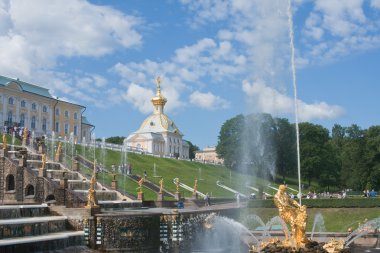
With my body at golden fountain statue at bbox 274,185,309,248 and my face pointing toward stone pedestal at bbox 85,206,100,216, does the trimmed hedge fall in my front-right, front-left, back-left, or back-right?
front-right

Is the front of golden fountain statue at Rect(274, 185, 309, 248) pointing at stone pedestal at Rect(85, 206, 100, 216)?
no

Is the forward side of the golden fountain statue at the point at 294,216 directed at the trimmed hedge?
no

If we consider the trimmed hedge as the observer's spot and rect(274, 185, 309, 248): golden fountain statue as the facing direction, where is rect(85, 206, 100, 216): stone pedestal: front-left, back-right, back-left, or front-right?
front-right

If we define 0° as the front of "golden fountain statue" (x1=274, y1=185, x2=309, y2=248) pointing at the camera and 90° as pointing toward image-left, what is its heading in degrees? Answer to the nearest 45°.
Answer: approximately 270°
